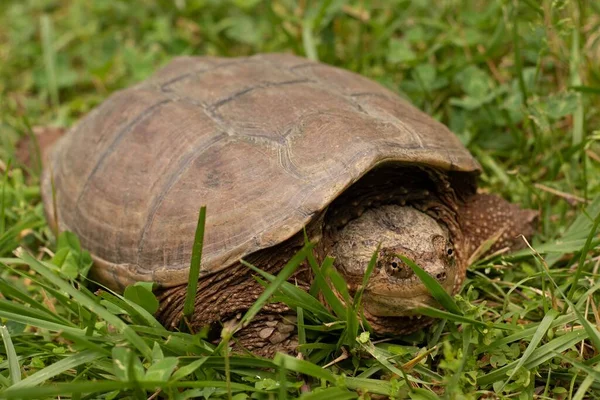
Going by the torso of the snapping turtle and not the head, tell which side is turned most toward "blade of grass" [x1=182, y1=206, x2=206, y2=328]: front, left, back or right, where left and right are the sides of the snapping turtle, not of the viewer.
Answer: right
